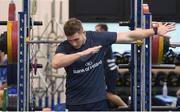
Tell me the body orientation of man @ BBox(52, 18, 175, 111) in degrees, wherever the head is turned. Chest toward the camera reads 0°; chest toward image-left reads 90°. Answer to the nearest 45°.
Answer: approximately 0°
